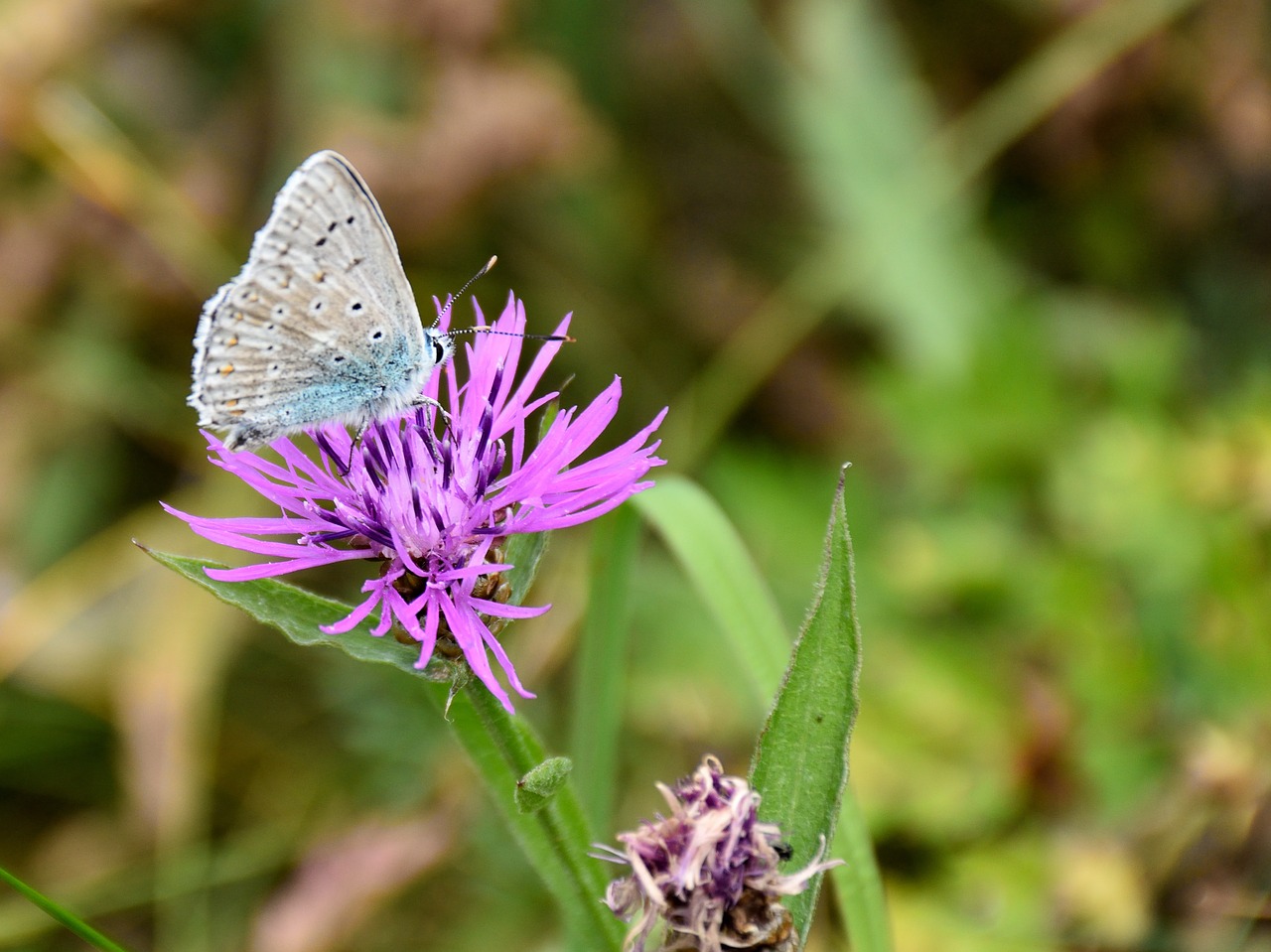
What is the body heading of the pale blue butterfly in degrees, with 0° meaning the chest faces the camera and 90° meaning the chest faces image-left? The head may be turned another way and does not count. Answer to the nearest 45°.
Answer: approximately 270°
